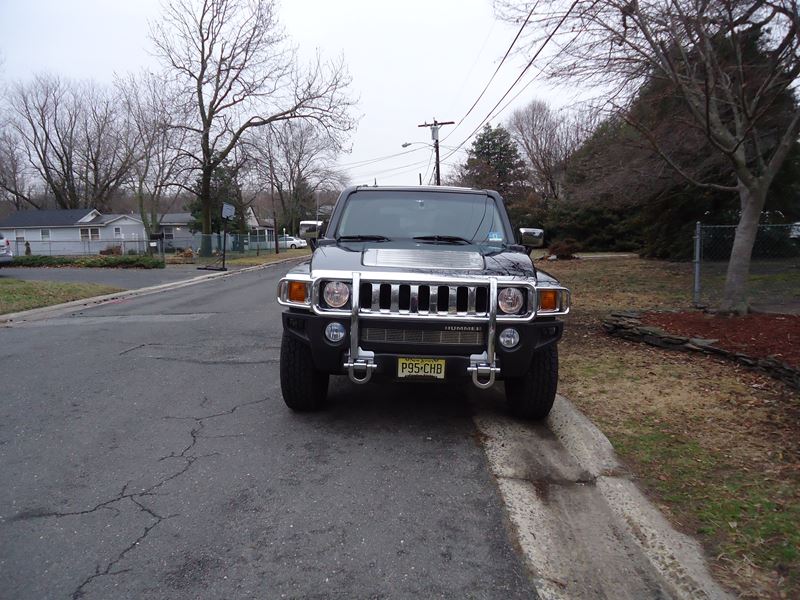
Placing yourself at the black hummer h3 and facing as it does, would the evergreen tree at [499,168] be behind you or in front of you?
behind

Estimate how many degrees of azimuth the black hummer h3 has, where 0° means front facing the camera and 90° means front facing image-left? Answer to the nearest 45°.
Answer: approximately 0°

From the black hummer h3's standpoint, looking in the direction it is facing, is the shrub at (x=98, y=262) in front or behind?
behind

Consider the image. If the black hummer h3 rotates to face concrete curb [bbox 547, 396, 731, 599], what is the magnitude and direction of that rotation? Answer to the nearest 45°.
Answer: approximately 45° to its left

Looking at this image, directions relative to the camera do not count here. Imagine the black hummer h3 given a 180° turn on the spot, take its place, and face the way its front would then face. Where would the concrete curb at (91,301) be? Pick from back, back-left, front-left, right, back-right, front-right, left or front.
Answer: front-left

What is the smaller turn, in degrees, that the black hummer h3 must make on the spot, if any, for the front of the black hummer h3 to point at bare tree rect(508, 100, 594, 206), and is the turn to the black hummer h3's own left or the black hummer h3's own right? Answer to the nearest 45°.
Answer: approximately 180°

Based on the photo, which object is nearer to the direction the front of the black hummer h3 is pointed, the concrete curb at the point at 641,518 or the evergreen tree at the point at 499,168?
the concrete curb

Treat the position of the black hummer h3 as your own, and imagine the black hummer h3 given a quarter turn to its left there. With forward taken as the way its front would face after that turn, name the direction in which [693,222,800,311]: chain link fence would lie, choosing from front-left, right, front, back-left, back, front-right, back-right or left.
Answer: front-left

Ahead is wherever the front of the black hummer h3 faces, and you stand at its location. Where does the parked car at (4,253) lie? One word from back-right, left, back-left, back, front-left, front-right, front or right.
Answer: back-right

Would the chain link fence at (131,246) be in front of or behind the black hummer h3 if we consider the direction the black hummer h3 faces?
behind
